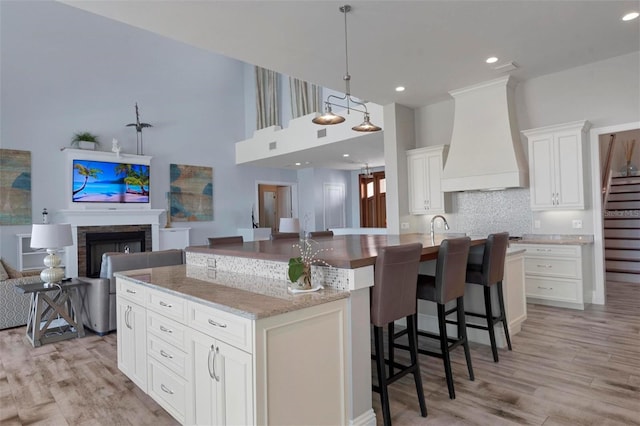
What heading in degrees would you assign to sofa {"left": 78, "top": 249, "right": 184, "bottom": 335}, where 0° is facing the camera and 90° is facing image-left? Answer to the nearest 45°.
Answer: approximately 135°

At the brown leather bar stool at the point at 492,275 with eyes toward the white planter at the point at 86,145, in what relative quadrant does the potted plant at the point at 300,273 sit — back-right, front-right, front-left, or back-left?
front-left

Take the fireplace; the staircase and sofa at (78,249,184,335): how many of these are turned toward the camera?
2

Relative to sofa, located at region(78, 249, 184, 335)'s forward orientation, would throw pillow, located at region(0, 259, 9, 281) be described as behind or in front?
in front

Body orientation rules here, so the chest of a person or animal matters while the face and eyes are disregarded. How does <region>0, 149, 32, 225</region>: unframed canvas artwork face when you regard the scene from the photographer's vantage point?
facing the viewer

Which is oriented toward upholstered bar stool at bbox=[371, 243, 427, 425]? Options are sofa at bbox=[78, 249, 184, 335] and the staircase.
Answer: the staircase

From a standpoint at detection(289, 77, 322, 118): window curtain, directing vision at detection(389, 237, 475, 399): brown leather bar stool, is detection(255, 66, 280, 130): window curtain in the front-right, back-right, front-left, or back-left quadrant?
back-right

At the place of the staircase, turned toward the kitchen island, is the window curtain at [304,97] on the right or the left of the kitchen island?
right

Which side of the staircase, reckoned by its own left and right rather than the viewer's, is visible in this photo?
front

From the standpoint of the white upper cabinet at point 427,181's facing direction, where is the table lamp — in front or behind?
in front

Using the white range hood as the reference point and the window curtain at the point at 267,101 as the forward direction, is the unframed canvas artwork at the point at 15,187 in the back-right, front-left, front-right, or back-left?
front-left

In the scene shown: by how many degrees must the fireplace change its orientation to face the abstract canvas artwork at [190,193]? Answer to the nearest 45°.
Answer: approximately 90° to its left

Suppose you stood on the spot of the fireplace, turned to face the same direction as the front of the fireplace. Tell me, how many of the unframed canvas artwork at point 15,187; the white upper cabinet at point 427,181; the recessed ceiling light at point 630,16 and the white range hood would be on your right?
1
